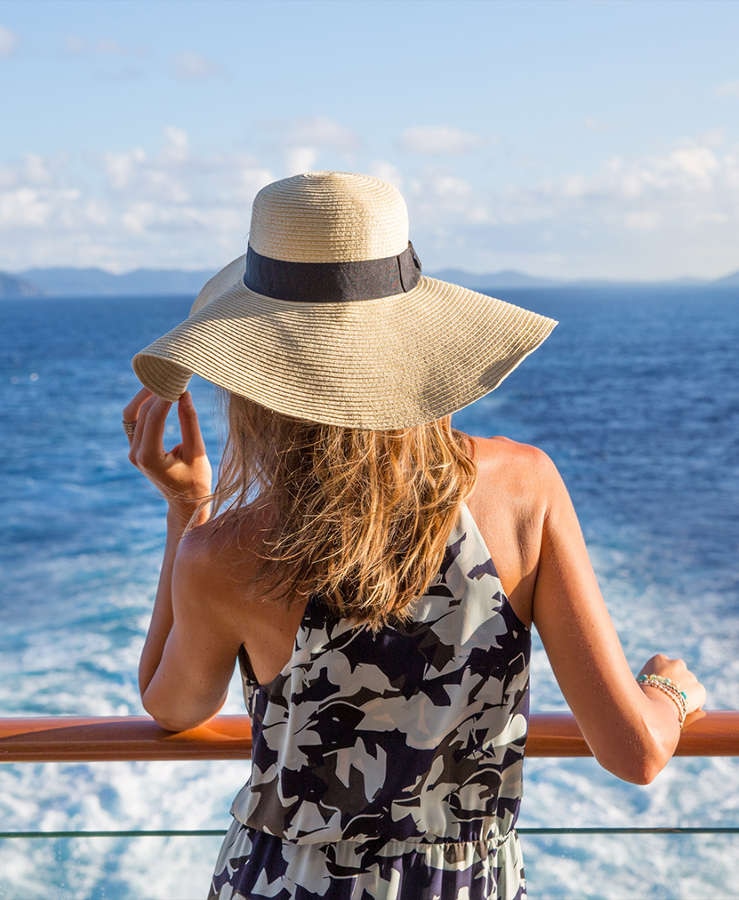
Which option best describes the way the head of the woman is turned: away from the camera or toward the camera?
away from the camera

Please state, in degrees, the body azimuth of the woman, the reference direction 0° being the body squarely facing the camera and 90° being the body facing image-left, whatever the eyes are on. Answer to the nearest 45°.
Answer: approximately 180°
